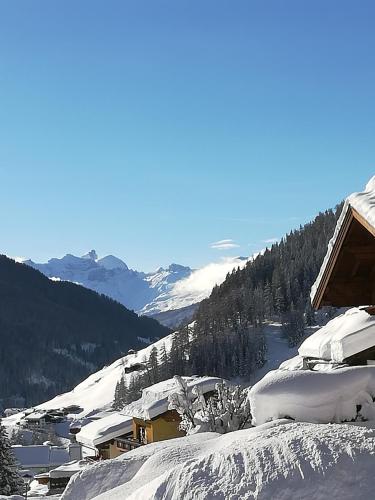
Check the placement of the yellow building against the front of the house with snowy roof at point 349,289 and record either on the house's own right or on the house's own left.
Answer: on the house's own right

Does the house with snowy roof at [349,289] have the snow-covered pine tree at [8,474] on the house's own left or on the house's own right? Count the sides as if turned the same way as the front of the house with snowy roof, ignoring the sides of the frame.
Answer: on the house's own right

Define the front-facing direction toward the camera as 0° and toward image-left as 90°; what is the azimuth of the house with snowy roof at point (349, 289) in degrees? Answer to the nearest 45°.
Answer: approximately 45°

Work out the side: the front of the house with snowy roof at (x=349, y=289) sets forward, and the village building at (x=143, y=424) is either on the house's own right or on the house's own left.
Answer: on the house's own right

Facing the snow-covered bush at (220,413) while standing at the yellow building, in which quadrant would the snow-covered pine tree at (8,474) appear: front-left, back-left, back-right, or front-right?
back-right

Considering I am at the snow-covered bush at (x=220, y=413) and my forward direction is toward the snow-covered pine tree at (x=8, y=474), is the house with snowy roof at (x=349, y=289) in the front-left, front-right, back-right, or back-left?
back-left
